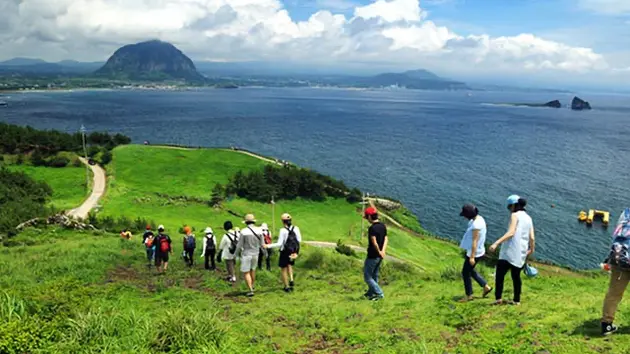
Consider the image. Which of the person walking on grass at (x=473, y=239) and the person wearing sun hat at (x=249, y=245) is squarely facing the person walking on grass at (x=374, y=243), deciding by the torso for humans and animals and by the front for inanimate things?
the person walking on grass at (x=473, y=239)

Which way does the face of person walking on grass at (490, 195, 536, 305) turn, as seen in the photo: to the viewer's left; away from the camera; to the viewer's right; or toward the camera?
to the viewer's left

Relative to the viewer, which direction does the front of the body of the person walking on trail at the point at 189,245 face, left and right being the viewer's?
facing away from the viewer

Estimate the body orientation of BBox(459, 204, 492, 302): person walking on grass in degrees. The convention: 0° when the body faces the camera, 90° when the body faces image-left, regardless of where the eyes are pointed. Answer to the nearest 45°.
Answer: approximately 90°

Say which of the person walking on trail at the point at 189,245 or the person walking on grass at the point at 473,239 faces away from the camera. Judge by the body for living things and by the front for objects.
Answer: the person walking on trail at the point at 189,245

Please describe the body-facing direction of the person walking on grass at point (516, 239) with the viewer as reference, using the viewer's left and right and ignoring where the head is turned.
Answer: facing away from the viewer and to the left of the viewer

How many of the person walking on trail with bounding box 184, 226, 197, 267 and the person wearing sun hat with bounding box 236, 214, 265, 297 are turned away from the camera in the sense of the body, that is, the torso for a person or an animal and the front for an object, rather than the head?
2

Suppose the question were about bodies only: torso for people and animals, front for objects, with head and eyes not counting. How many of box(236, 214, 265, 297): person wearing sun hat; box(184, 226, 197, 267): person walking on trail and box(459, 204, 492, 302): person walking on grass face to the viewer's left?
1

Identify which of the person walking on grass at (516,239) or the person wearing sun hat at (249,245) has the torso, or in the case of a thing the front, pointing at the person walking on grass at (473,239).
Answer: the person walking on grass at (516,239)

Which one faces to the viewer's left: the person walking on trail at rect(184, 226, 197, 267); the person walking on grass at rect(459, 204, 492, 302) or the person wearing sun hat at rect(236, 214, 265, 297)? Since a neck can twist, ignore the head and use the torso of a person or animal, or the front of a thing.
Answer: the person walking on grass at rect(459, 204, 492, 302)

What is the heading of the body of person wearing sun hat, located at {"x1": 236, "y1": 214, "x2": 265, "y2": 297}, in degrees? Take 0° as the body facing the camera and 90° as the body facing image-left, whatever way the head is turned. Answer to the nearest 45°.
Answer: approximately 180°

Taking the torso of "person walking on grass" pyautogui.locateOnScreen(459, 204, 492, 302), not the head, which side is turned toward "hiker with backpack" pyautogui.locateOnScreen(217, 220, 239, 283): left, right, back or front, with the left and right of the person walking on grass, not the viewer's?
front

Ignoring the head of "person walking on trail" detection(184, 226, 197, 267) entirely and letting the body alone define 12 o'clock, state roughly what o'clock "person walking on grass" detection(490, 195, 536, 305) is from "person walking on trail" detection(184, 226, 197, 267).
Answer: "person walking on grass" detection(490, 195, 536, 305) is roughly at 5 o'clock from "person walking on trail" detection(184, 226, 197, 267).
